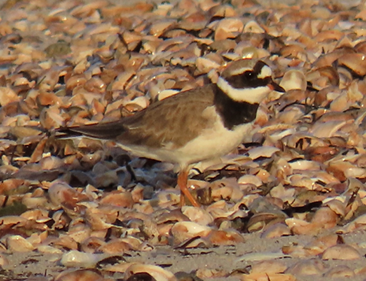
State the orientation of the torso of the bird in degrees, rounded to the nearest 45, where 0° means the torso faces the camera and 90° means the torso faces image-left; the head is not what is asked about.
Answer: approximately 270°
